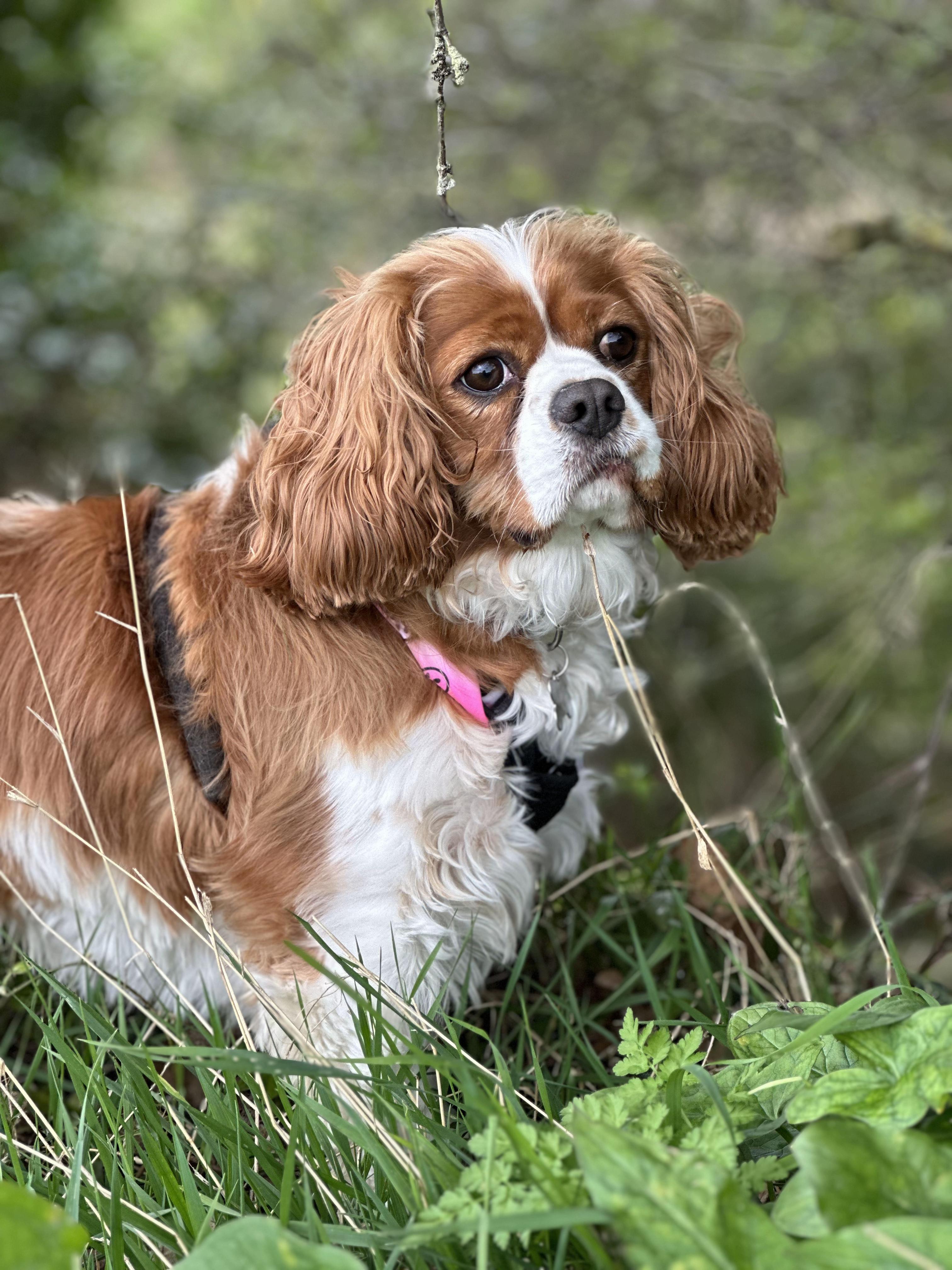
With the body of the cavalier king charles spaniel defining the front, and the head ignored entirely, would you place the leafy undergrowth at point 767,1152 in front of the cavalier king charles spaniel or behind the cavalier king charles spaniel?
in front

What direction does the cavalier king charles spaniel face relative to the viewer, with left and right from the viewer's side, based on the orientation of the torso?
facing the viewer and to the right of the viewer
